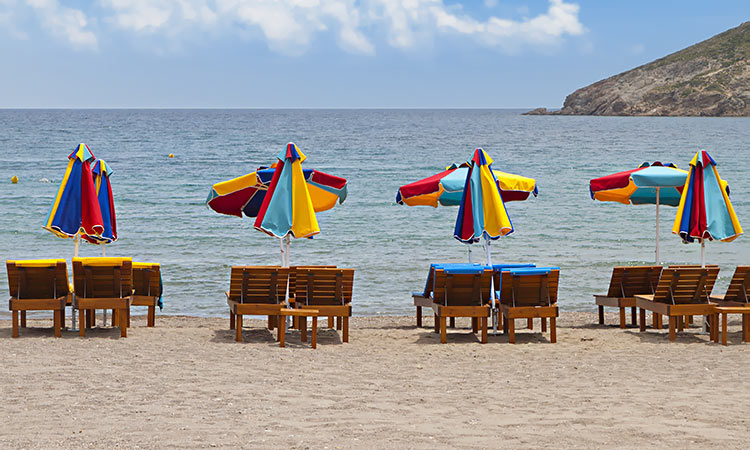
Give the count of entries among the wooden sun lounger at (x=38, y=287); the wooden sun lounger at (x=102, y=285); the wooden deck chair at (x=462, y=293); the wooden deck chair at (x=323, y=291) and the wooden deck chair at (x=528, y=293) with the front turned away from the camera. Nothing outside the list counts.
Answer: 5

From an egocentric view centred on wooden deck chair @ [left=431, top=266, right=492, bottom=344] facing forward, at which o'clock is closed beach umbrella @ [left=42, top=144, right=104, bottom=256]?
The closed beach umbrella is roughly at 9 o'clock from the wooden deck chair.

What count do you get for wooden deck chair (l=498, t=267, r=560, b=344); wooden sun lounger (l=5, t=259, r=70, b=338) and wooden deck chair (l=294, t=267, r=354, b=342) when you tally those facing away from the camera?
3

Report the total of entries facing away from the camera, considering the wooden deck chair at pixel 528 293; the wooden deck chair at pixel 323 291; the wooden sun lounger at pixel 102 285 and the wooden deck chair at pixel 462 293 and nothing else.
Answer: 4

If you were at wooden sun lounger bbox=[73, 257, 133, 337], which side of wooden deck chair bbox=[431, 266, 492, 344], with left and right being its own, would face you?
left

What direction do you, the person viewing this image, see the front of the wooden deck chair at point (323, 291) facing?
facing away from the viewer

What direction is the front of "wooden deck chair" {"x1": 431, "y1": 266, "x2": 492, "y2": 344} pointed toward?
away from the camera

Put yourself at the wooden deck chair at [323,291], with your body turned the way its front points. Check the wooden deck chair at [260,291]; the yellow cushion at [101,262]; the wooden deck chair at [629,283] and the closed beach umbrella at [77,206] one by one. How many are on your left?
3

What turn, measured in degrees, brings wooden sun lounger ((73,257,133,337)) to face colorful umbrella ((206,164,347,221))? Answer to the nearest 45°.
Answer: approximately 90° to its right

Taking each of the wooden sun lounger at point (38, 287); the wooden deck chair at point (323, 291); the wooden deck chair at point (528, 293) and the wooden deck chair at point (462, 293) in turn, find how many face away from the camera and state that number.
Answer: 4

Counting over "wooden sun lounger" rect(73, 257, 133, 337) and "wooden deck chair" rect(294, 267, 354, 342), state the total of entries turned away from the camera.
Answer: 2

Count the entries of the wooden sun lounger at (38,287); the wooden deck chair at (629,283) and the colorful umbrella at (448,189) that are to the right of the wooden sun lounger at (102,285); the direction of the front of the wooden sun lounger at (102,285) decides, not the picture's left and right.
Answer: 2

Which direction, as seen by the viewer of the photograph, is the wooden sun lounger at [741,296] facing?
facing away from the viewer and to the left of the viewer

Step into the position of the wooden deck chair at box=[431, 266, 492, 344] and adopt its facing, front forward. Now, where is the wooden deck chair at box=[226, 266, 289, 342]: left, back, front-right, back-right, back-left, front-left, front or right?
left

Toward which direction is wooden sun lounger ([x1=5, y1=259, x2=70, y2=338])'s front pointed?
away from the camera
